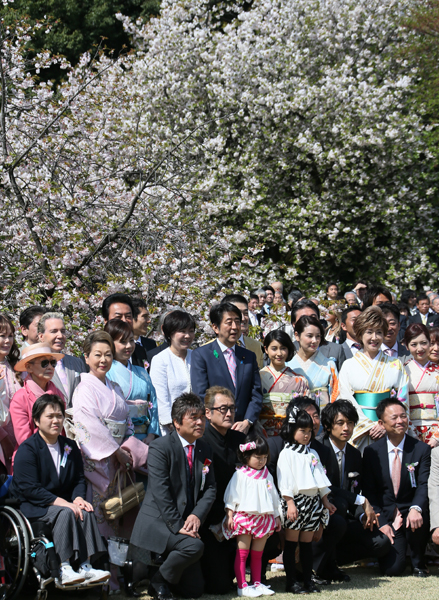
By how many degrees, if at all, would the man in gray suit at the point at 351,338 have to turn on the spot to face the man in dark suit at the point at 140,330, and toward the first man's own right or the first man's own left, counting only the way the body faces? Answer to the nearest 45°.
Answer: approximately 90° to the first man's own right

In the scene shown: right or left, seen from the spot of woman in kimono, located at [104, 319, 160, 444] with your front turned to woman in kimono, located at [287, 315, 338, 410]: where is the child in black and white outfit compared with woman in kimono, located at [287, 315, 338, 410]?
right

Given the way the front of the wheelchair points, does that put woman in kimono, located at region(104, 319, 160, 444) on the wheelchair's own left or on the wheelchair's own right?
on the wheelchair's own left

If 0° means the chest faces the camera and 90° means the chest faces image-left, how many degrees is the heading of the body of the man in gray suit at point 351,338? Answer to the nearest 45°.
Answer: approximately 315°

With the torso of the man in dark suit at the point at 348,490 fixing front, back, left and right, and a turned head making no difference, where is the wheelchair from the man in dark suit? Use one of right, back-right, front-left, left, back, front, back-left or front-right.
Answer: right

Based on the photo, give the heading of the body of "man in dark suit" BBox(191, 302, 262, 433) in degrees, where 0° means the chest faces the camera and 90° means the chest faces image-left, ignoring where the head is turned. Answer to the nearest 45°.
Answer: approximately 315°

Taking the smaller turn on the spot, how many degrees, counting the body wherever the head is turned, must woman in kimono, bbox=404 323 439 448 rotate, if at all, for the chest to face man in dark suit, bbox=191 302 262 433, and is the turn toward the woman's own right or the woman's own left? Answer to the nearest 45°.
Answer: approximately 45° to the woman's own right

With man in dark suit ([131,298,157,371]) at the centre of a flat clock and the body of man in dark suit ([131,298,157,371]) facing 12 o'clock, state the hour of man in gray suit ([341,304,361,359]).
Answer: man in gray suit ([341,304,361,359]) is roughly at 10 o'clock from man in dark suit ([131,298,157,371]).
